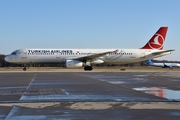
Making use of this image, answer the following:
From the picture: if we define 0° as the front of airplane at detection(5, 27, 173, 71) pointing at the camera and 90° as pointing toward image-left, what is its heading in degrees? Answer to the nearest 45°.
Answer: approximately 90°
